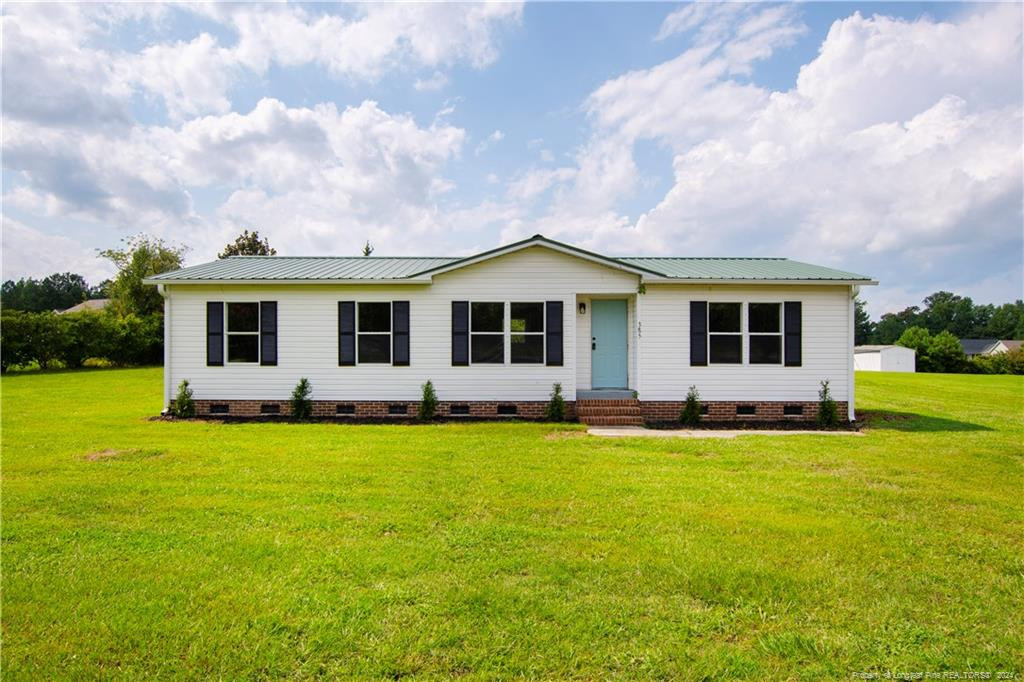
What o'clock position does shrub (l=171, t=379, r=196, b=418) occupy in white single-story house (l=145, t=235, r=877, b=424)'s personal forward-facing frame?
The shrub is roughly at 3 o'clock from the white single-story house.

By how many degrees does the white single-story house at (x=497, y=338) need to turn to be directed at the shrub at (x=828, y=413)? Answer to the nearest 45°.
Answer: approximately 90° to its left

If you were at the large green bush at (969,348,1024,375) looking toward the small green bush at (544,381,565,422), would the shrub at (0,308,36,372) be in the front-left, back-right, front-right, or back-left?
front-right

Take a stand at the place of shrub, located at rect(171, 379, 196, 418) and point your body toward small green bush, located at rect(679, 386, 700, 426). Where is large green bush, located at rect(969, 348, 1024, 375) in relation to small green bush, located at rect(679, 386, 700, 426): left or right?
left

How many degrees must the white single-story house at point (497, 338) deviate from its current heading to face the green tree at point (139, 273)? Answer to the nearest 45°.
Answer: approximately 135° to its right

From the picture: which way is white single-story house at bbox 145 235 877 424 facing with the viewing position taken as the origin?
facing the viewer

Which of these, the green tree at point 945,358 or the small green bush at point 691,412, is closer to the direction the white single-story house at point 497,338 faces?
the small green bush

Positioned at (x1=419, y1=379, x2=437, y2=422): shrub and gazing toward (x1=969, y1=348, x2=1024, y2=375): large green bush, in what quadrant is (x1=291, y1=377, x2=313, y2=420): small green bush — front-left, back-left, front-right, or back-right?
back-left

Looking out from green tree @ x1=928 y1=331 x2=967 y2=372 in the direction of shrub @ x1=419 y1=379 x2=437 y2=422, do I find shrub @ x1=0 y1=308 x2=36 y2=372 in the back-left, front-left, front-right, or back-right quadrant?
front-right

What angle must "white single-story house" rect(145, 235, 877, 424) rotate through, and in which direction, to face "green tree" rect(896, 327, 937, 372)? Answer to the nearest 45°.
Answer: approximately 135° to its left

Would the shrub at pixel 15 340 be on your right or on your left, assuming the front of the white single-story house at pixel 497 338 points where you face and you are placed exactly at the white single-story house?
on your right
